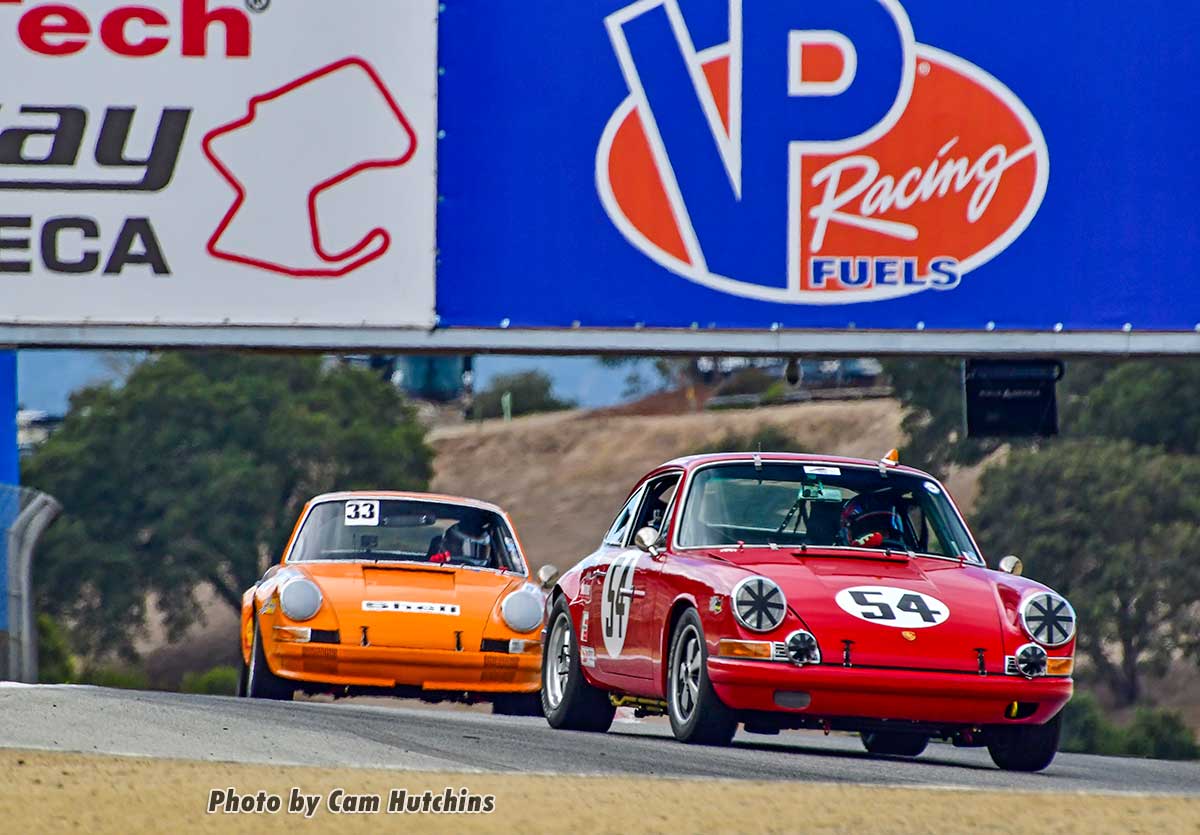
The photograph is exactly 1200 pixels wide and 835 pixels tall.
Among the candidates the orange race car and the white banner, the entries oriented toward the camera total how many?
2

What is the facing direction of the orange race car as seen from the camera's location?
facing the viewer

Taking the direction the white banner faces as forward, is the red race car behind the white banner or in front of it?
in front

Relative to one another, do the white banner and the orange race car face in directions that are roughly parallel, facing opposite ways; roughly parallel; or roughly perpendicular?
roughly parallel

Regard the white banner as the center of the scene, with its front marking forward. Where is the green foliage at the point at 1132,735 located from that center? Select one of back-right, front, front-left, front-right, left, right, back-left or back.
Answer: back-left

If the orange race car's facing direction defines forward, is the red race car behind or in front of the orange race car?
in front

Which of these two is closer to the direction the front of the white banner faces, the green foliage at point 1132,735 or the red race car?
the red race car

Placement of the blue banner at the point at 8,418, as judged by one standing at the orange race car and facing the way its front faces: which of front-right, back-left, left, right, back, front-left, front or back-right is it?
back-right
